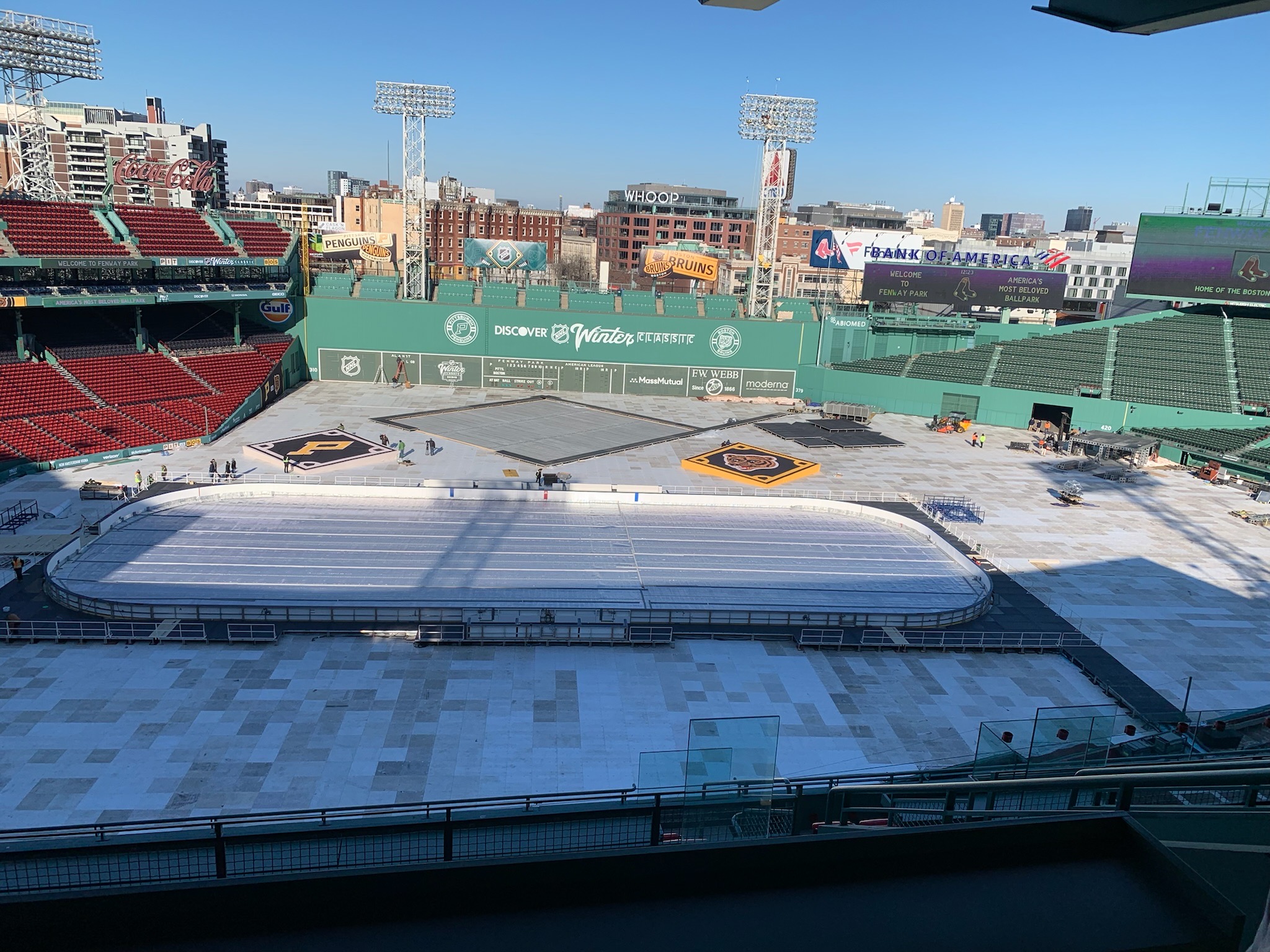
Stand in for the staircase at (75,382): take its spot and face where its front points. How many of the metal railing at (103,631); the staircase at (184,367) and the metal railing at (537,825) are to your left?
1

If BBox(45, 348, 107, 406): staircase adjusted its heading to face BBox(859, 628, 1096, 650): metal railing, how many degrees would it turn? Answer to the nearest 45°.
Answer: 0° — it already faces it

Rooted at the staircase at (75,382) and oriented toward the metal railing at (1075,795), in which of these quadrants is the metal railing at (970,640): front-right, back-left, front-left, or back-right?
front-left

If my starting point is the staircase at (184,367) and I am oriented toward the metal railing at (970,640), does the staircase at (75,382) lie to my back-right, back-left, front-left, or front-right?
front-right

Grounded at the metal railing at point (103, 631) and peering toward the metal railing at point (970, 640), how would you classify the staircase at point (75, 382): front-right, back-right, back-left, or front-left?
back-left

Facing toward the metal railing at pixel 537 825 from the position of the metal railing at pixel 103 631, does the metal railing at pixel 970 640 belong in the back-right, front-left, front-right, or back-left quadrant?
front-left

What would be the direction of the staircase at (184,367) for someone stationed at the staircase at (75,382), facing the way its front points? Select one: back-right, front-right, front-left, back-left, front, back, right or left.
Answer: left

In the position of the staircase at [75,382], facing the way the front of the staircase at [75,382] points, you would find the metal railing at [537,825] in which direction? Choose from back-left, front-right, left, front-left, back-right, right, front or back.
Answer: front-right

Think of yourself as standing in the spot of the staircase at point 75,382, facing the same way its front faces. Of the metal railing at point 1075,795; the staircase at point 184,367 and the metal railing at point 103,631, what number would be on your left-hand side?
1
